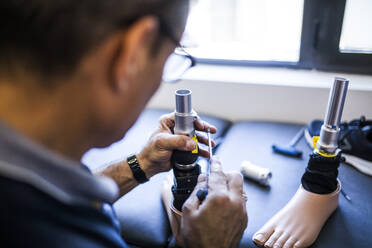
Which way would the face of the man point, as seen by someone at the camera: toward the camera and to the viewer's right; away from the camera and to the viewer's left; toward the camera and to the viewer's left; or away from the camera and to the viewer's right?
away from the camera and to the viewer's right

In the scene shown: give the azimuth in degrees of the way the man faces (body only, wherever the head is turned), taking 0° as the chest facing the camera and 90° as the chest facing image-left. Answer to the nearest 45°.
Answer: approximately 225°

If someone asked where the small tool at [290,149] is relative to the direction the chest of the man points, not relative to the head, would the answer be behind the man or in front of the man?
in front
